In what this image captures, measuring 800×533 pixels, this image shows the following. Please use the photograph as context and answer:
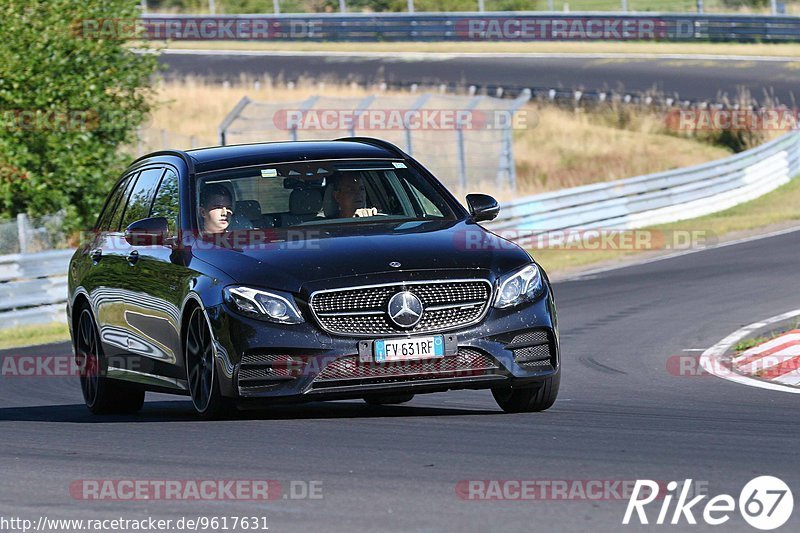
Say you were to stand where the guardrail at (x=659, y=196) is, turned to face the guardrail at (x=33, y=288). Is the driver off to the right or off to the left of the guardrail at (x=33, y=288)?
left

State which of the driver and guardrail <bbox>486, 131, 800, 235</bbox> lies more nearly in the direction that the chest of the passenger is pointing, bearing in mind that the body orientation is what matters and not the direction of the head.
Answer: the driver

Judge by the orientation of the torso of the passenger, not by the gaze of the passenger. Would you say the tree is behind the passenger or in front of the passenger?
behind

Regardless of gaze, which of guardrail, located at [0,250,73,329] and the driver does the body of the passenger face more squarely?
the driver

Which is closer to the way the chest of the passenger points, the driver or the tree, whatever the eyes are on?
the driver

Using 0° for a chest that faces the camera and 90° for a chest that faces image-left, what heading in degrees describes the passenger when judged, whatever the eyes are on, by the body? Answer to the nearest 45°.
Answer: approximately 315°
